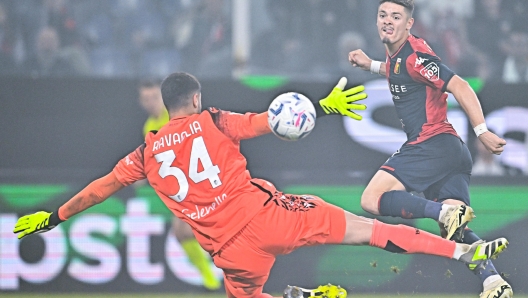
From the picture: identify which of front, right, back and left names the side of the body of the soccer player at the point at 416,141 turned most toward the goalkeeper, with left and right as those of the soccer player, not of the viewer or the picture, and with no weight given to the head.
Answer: front

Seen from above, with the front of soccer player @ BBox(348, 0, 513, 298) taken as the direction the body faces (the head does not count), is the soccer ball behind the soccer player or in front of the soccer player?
in front

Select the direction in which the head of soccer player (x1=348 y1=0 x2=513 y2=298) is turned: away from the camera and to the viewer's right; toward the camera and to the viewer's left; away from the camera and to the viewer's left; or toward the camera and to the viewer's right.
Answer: toward the camera and to the viewer's left

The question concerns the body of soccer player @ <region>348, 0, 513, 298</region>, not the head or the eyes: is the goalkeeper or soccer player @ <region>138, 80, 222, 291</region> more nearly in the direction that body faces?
the goalkeeper

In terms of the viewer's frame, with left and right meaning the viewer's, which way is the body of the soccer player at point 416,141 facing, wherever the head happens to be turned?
facing the viewer and to the left of the viewer
